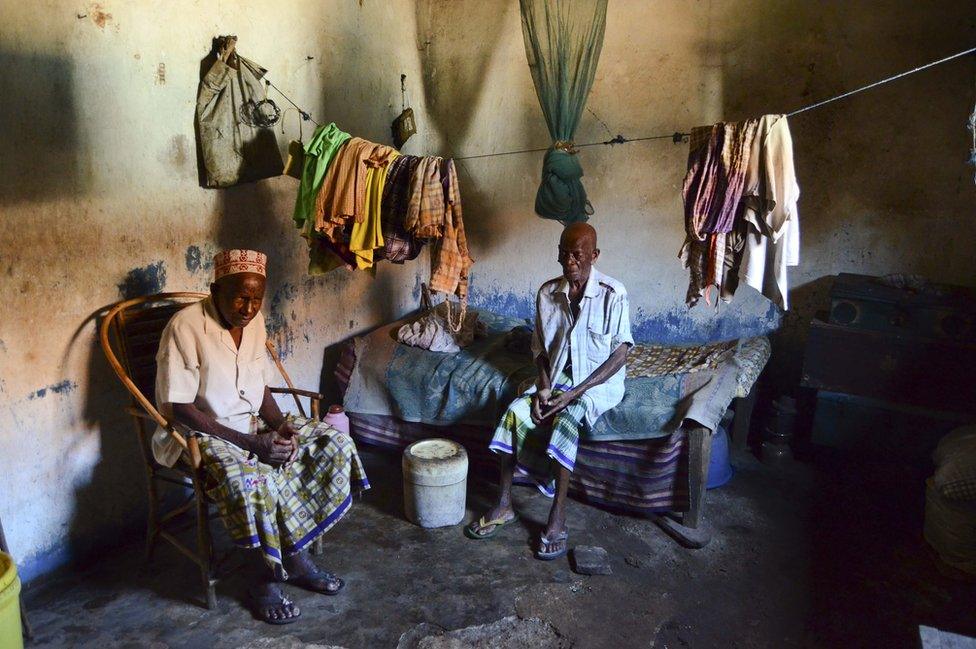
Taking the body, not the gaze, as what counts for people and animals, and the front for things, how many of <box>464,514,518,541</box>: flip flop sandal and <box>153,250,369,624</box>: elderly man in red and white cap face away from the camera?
0

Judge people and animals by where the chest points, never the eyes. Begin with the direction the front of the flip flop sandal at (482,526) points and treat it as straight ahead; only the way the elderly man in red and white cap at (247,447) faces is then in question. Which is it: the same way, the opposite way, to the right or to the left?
to the left

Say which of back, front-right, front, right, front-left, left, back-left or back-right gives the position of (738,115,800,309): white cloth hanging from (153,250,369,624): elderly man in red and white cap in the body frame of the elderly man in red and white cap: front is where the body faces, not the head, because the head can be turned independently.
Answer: front-left

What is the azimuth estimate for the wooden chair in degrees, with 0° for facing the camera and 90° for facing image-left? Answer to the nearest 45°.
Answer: approximately 315°

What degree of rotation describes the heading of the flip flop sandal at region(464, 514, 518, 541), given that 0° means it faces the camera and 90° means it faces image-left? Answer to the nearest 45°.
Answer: approximately 45°

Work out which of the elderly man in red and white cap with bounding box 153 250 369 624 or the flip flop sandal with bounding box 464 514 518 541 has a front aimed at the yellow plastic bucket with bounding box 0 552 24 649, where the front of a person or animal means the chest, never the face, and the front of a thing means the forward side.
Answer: the flip flop sandal

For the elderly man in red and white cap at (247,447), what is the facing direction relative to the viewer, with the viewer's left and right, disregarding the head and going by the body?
facing the viewer and to the right of the viewer

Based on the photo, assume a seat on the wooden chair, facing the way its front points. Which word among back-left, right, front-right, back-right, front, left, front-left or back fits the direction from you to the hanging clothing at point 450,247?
front-left

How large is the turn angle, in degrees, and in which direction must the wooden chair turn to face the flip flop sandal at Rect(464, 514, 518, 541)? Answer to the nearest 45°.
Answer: approximately 45° to its left

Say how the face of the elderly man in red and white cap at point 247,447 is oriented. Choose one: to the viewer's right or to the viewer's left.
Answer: to the viewer's right

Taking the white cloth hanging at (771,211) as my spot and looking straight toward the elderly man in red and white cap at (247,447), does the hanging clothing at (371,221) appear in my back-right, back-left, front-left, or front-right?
front-right
